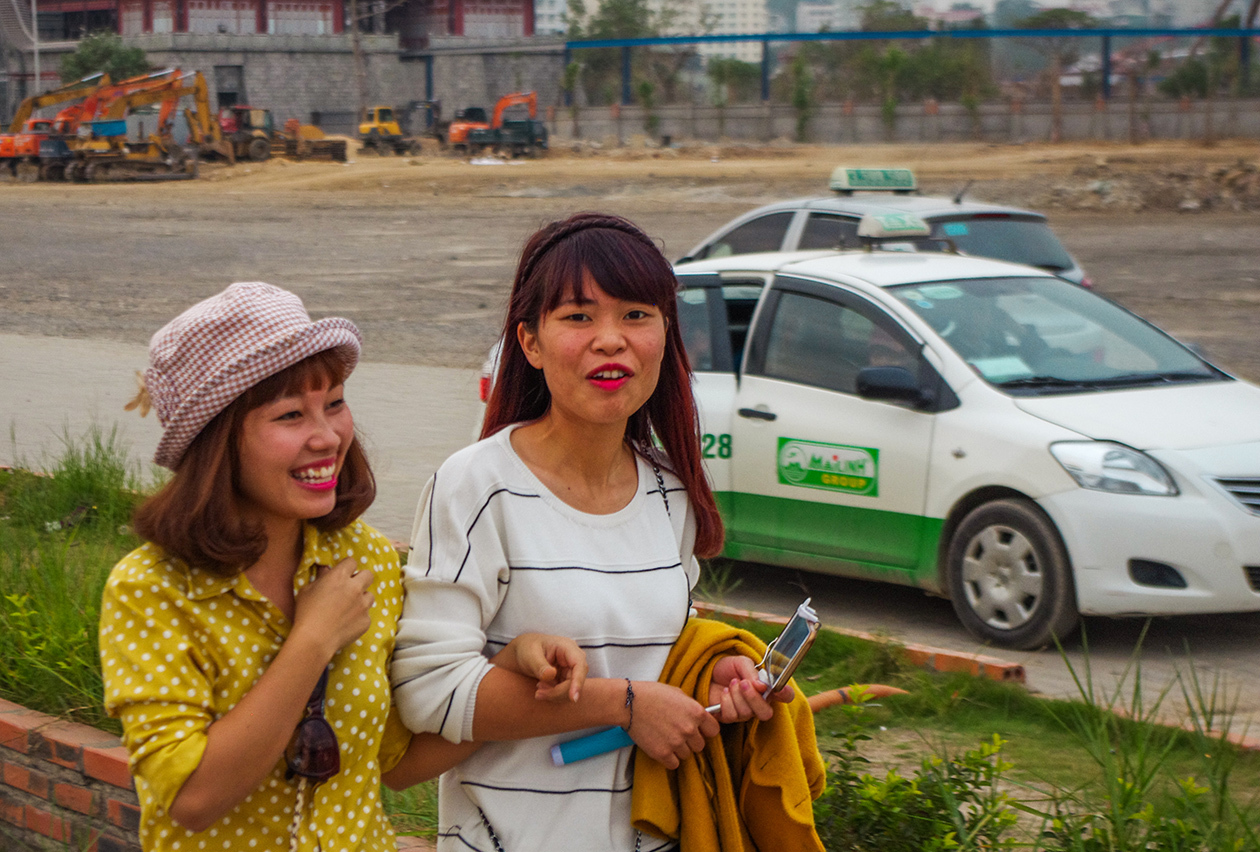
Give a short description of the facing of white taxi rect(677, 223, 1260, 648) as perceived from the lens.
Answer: facing the viewer and to the right of the viewer

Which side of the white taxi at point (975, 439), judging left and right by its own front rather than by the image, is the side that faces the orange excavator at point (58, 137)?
back

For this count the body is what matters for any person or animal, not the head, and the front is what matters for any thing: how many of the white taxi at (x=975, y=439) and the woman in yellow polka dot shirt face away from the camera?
0

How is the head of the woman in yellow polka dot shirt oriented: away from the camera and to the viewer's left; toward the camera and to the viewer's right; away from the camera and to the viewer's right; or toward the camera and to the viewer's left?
toward the camera and to the viewer's right

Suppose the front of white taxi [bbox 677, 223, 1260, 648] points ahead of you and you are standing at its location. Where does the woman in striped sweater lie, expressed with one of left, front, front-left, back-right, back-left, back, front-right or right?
front-right

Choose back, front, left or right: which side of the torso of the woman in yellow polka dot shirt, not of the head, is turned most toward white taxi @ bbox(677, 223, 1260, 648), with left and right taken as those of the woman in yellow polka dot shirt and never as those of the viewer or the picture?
left

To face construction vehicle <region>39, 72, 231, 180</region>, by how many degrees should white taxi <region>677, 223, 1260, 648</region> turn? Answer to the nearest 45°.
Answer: approximately 180°

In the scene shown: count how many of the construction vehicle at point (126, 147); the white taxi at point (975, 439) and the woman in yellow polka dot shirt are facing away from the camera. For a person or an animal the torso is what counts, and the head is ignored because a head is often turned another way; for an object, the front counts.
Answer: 0

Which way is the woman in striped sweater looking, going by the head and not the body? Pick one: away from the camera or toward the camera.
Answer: toward the camera

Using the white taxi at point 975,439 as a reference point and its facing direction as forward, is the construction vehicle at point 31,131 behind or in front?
behind

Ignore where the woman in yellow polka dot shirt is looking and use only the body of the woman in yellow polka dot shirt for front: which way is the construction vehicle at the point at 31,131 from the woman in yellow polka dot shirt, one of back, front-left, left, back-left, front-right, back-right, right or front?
back-left

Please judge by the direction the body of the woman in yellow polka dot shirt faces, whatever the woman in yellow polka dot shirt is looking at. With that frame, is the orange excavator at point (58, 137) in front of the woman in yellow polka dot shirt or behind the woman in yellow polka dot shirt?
behind
